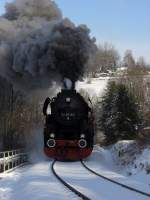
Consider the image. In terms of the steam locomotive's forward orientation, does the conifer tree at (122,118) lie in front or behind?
behind

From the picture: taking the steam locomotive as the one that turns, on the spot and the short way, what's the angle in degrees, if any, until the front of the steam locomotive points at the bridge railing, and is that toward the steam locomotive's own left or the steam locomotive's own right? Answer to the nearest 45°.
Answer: approximately 45° to the steam locomotive's own right

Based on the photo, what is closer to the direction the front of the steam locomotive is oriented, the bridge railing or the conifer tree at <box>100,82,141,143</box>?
the bridge railing

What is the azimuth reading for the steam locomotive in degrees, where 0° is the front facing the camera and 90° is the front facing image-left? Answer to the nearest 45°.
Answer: approximately 0°

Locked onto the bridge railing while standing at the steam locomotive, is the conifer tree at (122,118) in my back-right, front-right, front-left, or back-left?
back-right
